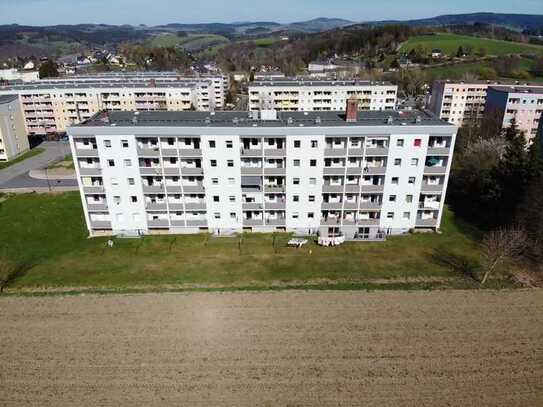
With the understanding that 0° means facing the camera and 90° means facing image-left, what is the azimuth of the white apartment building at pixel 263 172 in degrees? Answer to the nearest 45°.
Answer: approximately 0°

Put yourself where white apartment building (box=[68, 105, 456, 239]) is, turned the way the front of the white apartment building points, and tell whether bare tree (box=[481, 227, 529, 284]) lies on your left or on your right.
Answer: on your left
